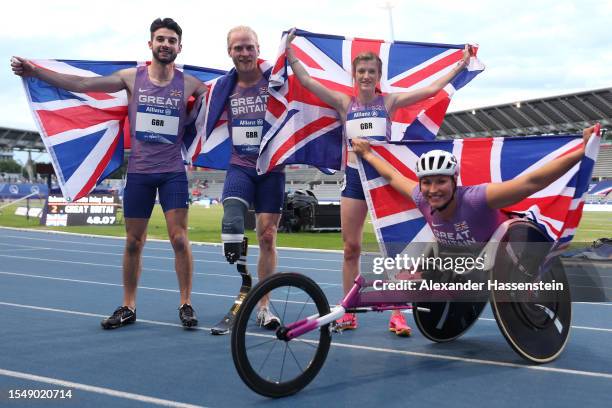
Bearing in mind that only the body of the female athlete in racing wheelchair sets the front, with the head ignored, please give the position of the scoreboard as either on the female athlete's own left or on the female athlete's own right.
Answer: on the female athlete's own right

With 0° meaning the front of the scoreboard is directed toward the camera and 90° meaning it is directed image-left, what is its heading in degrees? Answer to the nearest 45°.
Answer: approximately 0°

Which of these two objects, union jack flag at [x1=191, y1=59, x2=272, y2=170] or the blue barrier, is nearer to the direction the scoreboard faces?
the union jack flag

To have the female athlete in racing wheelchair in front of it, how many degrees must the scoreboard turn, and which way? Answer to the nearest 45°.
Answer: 0° — it already faces them

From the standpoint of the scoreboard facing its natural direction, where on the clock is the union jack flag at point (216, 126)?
The union jack flag is roughly at 12 o'clock from the scoreboard.

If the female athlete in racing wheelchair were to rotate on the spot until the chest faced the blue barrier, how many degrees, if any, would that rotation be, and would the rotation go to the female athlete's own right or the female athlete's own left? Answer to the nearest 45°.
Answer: approximately 90° to the female athlete's own right
